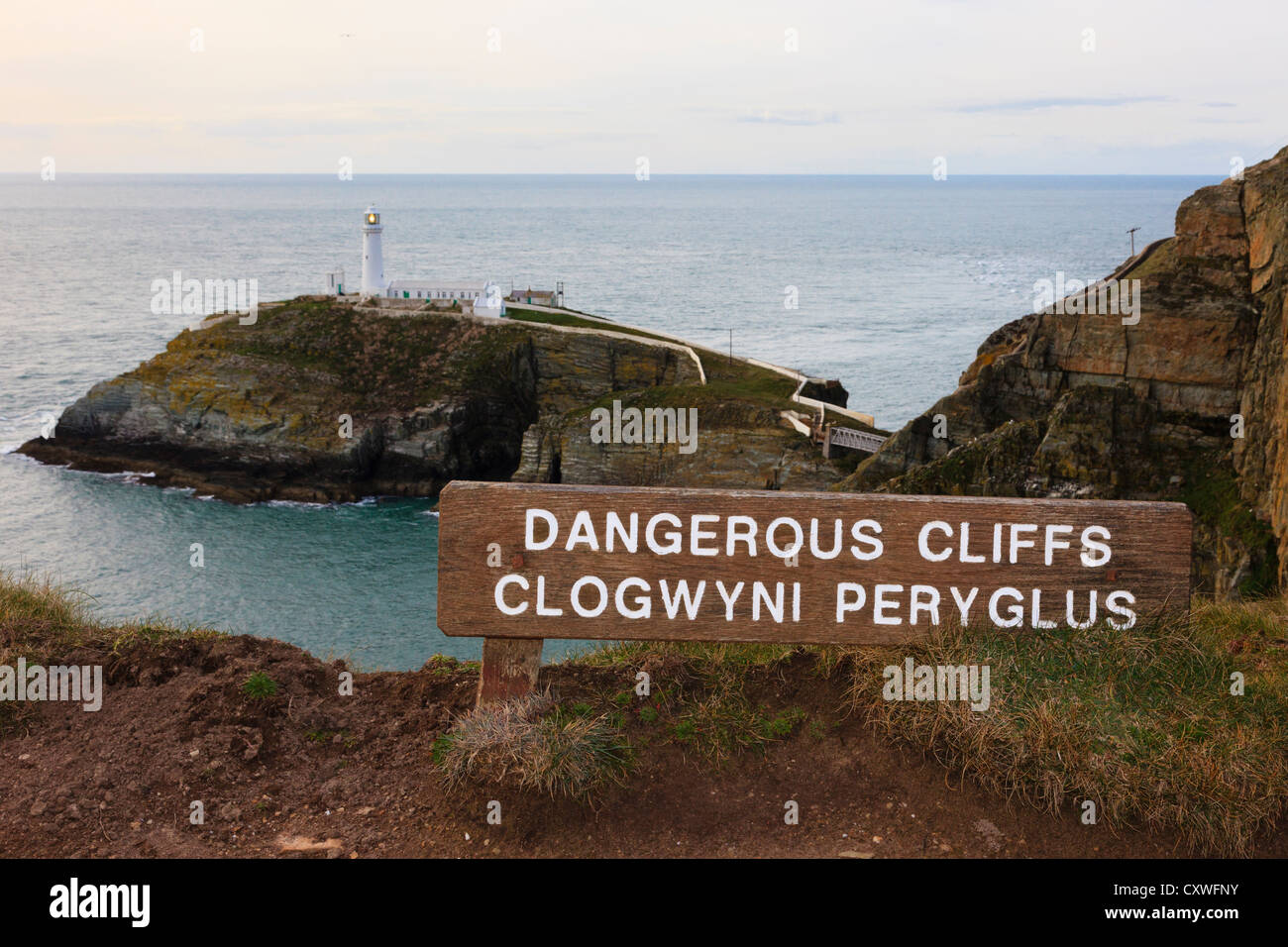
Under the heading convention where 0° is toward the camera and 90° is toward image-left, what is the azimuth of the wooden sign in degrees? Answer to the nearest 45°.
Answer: approximately 0°

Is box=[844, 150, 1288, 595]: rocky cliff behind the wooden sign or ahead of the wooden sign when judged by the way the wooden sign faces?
behind

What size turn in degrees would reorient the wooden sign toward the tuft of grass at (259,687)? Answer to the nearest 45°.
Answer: approximately 90° to its right
